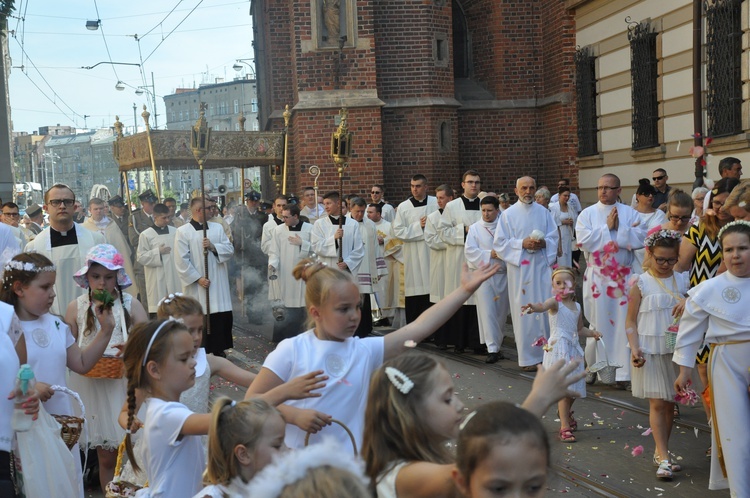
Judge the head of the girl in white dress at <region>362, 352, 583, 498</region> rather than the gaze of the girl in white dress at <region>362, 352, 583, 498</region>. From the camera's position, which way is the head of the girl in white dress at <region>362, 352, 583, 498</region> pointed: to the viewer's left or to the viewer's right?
to the viewer's right

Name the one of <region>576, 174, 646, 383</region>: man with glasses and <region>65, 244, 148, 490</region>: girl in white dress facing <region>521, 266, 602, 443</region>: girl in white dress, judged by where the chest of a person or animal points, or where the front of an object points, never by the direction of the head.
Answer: the man with glasses

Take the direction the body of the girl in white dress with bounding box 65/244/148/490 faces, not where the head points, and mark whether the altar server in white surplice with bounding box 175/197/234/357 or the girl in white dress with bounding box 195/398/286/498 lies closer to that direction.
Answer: the girl in white dress

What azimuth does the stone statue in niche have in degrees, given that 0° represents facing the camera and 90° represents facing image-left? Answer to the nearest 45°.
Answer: approximately 0°

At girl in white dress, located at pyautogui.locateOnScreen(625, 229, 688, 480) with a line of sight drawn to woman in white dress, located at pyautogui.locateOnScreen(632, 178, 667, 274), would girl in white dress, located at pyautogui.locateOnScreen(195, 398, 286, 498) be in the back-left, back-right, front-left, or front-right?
back-left

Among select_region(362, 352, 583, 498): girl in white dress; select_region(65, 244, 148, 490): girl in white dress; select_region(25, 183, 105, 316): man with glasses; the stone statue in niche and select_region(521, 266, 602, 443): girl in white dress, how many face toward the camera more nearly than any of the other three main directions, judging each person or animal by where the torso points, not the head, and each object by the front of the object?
4

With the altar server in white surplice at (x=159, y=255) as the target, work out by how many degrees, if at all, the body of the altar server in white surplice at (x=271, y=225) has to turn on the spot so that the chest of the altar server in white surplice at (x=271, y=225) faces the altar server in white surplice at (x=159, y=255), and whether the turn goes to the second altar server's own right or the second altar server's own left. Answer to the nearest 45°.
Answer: approximately 90° to the second altar server's own right
